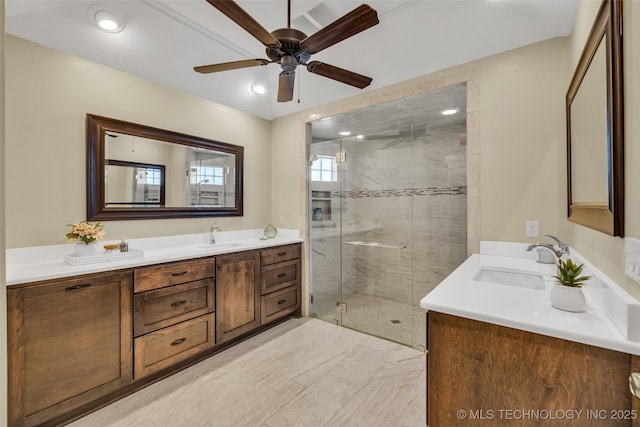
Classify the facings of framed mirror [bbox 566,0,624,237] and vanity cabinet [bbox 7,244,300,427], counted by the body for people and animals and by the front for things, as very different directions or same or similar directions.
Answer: very different directions

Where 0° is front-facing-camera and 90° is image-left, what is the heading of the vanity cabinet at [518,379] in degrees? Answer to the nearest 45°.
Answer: approximately 90°

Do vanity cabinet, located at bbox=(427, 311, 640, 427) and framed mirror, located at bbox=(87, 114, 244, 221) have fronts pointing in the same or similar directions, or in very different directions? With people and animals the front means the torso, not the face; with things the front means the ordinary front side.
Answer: very different directions

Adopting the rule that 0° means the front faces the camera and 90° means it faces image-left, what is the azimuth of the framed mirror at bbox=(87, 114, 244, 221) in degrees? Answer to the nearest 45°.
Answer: approximately 315°

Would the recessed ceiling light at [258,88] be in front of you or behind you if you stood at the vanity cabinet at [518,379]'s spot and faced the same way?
in front

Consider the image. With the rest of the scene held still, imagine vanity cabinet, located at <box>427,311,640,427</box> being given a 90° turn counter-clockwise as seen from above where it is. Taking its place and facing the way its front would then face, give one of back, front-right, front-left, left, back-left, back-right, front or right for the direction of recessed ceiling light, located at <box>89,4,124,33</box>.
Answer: right

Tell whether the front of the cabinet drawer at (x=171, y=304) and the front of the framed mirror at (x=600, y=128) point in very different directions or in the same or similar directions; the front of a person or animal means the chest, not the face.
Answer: very different directions

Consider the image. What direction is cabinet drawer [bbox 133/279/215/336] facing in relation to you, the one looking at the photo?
facing the viewer and to the right of the viewer

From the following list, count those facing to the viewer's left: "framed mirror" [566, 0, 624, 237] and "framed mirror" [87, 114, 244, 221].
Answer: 1

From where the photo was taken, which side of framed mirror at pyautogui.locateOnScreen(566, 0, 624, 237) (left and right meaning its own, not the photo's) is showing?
left

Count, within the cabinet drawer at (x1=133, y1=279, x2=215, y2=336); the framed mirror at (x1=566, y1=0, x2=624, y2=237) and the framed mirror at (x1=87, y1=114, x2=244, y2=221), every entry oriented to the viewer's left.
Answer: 1

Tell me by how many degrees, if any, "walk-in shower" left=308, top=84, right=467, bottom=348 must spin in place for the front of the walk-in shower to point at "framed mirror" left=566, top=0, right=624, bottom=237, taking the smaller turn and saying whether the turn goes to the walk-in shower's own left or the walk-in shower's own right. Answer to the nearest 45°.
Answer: approximately 45° to the walk-in shower's own left

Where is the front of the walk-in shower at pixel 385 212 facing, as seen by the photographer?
facing the viewer and to the left of the viewer

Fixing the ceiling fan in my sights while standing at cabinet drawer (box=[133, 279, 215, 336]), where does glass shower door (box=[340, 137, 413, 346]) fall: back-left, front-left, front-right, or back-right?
front-left
